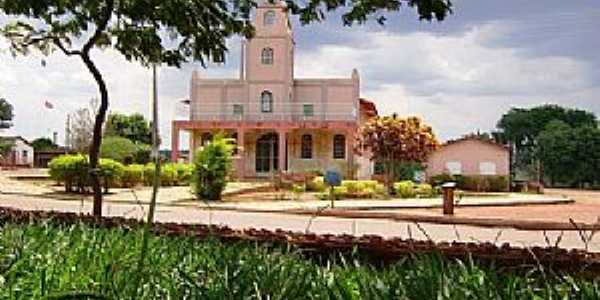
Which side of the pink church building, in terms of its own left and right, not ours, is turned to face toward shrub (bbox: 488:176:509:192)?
left

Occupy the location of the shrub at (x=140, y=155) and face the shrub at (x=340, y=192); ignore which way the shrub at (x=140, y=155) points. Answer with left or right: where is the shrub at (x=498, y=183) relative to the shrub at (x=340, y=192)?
left

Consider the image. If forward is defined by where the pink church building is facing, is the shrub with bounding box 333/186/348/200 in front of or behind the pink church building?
in front

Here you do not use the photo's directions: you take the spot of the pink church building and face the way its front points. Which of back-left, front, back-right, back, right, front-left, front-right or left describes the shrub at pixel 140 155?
right

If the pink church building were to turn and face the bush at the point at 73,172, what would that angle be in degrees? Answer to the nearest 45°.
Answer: approximately 45° to its right

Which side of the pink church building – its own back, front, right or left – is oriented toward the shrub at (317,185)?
front

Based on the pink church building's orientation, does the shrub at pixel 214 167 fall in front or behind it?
in front

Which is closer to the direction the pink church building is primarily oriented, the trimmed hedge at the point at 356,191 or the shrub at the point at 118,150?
the trimmed hedge

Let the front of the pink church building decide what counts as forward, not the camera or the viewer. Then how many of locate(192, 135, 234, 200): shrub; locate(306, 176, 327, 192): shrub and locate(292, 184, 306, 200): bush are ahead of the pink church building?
3

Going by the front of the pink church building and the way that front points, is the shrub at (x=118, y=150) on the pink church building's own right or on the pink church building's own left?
on the pink church building's own right

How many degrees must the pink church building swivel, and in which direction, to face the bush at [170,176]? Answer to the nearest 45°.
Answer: approximately 45° to its right

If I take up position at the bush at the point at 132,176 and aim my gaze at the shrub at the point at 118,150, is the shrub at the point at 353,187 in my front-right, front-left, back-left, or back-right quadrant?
back-right

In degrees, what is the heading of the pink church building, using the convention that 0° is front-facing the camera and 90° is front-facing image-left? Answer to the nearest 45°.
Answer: approximately 0°

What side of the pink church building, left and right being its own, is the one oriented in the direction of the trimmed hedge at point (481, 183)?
left

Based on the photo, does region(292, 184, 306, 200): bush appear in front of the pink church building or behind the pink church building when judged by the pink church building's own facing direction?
in front
